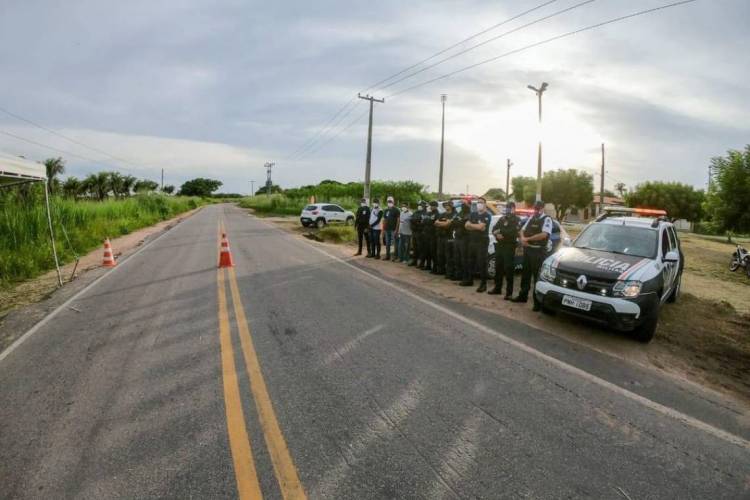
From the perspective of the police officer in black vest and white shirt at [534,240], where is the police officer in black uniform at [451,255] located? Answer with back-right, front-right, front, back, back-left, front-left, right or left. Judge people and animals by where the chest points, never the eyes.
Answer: right

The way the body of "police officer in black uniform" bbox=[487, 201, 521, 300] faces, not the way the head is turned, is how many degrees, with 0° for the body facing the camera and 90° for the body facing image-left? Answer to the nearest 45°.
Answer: approximately 45°

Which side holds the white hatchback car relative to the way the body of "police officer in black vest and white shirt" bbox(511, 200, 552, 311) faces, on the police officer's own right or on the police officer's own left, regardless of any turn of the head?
on the police officer's own right

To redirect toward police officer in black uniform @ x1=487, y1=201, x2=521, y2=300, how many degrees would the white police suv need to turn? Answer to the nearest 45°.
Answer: approximately 90° to its right

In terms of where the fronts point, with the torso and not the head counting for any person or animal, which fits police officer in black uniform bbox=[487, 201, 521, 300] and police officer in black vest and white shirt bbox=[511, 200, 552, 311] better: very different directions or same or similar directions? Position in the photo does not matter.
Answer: same or similar directions

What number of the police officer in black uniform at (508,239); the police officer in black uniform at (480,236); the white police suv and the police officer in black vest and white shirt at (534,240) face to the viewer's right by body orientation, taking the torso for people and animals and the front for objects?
0

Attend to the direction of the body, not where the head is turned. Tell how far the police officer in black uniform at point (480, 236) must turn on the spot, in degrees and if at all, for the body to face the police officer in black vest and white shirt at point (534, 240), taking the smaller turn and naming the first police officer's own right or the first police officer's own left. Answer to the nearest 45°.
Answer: approximately 90° to the first police officer's own left

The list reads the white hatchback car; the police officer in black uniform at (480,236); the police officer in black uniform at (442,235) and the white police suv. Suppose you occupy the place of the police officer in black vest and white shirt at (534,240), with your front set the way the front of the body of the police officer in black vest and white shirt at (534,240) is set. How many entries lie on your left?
1

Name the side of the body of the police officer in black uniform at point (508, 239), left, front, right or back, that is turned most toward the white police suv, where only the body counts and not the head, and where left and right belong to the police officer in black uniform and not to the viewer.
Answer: left

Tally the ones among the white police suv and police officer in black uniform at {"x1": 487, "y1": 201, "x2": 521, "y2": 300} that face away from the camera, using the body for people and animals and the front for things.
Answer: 0

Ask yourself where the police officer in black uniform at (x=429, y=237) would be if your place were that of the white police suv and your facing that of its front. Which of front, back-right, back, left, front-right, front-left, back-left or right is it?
right

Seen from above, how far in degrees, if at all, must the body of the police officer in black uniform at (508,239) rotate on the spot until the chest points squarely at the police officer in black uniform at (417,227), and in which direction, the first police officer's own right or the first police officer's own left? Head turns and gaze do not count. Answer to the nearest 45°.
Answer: approximately 90° to the first police officer's own right

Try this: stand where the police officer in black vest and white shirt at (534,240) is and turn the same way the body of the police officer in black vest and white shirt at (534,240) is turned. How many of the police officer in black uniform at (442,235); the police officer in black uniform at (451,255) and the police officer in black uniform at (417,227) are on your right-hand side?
3

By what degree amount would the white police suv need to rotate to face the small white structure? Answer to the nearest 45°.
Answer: approximately 45° to its right

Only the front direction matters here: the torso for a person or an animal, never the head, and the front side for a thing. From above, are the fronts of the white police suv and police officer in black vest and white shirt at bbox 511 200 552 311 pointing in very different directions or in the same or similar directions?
same or similar directions

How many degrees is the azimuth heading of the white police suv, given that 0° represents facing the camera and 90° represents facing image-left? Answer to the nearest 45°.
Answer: approximately 45°

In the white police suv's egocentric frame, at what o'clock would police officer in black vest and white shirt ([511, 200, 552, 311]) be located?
The police officer in black vest and white shirt is roughly at 3 o'clock from the white police suv.

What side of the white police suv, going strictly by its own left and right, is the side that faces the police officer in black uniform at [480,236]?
right

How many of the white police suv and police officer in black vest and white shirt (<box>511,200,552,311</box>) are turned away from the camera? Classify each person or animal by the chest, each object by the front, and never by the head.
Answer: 0
